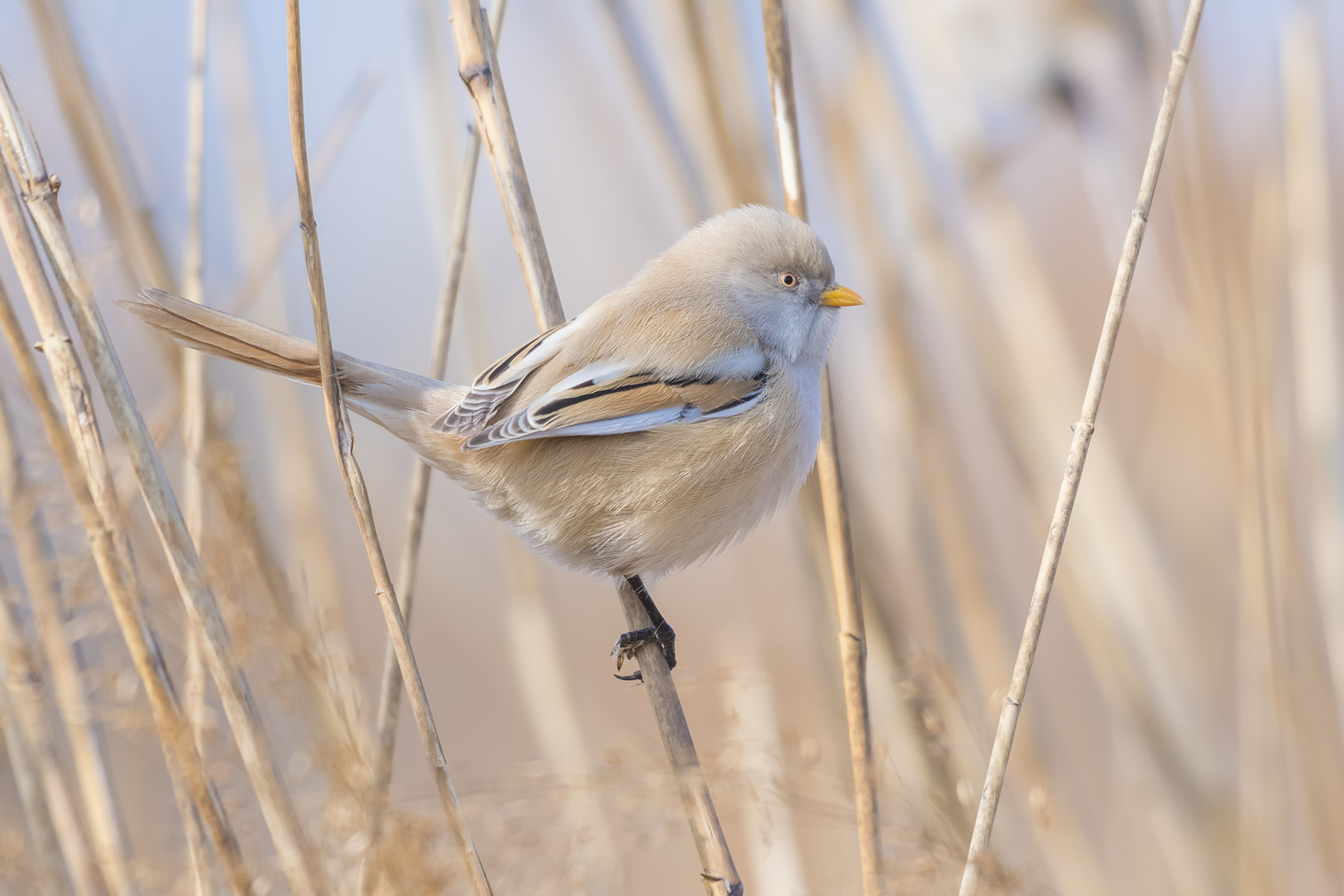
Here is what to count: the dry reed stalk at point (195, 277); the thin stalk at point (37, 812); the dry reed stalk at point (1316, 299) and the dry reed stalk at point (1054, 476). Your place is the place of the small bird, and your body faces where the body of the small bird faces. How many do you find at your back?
2

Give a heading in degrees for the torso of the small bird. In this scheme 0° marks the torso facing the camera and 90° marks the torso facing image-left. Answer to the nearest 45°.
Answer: approximately 270°

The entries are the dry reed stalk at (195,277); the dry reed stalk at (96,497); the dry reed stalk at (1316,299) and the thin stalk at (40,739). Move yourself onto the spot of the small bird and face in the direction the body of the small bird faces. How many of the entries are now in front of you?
1

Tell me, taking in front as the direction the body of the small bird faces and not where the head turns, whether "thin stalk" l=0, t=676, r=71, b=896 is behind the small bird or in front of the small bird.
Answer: behind

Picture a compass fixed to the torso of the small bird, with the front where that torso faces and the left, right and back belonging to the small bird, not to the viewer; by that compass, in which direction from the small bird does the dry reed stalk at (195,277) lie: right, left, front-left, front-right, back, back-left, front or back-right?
back

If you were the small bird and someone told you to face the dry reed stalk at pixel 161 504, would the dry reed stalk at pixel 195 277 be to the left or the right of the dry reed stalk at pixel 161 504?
right

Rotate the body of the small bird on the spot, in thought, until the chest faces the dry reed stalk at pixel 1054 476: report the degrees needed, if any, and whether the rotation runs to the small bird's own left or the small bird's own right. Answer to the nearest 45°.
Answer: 0° — it already faces it

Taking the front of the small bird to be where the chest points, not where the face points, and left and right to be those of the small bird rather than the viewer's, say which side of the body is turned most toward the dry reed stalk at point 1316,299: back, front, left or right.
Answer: front

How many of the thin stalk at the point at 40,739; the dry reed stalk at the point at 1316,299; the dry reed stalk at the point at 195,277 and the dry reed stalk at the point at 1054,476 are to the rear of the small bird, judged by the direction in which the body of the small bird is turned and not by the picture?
2

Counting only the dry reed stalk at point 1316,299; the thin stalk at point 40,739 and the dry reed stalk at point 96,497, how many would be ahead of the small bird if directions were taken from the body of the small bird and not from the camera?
1

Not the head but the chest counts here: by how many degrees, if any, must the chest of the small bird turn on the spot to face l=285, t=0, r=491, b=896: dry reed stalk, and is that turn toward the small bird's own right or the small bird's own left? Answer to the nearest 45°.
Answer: approximately 135° to the small bird's own right
